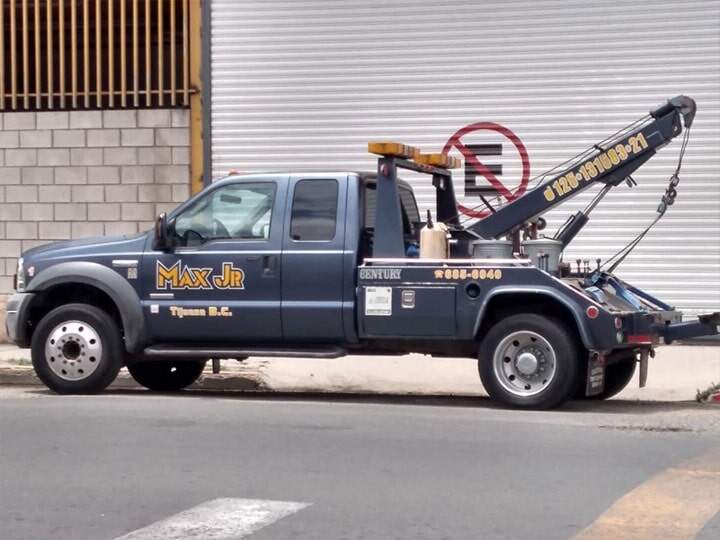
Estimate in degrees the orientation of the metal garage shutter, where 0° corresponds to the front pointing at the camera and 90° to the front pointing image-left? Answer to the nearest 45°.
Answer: approximately 0°

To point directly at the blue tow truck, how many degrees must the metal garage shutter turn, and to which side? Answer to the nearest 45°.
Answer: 0° — it already faces it

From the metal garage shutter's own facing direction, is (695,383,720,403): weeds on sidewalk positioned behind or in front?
in front

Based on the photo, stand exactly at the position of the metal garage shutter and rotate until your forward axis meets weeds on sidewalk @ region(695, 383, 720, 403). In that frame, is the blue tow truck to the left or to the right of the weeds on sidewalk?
right

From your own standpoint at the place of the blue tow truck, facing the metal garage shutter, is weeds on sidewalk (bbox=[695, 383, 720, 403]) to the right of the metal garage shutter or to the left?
right
